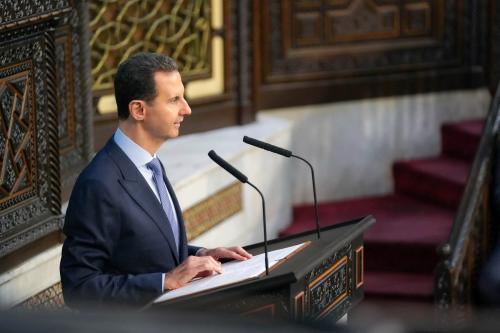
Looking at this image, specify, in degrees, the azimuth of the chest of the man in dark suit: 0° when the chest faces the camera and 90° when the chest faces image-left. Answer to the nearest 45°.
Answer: approximately 270°

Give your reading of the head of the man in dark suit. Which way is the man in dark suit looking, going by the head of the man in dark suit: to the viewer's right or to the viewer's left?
to the viewer's right
